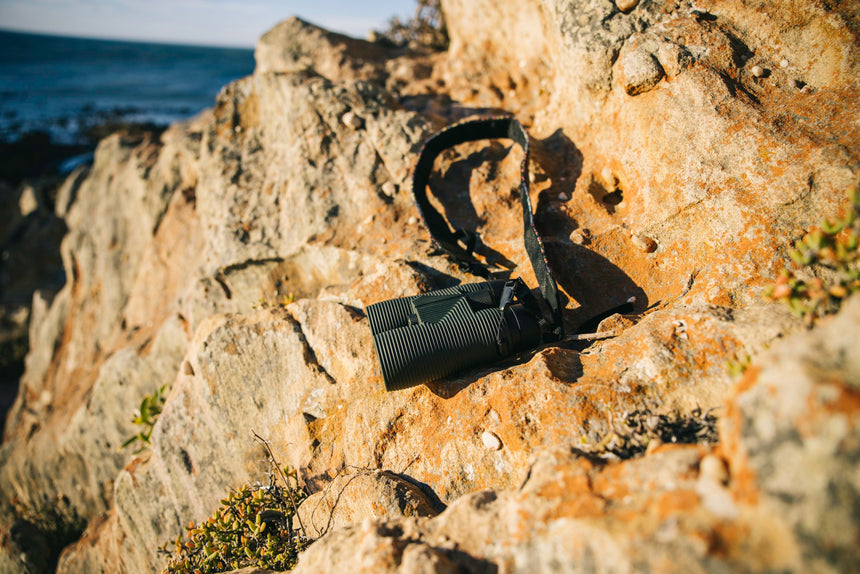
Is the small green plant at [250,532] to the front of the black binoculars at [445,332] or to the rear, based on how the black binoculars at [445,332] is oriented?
to the front

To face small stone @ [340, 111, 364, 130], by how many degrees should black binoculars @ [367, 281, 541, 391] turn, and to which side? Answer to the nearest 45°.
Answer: approximately 90° to its right

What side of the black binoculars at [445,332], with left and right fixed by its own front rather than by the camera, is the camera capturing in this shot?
left

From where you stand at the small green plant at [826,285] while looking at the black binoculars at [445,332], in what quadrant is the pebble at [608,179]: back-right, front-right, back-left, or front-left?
front-right

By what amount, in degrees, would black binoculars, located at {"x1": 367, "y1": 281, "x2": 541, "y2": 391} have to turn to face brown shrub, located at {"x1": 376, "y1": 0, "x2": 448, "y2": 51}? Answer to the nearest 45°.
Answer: approximately 90° to its right

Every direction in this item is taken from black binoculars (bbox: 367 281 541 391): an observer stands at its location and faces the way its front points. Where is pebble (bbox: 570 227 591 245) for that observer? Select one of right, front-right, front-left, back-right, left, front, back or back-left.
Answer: back-right

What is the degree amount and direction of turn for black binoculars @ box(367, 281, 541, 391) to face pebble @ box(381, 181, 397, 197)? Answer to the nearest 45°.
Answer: approximately 90° to its right

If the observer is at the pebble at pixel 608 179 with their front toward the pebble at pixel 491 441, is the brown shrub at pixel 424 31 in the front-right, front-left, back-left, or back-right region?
back-right

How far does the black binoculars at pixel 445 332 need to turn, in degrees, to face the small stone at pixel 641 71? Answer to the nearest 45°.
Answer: approximately 135° to its right

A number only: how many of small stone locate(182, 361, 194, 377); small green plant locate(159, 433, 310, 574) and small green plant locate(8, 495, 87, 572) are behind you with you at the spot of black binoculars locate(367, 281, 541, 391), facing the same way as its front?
0

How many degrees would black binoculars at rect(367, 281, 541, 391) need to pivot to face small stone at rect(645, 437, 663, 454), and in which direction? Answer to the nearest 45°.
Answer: approximately 135° to its left

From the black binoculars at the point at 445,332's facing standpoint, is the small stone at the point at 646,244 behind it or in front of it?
behind
